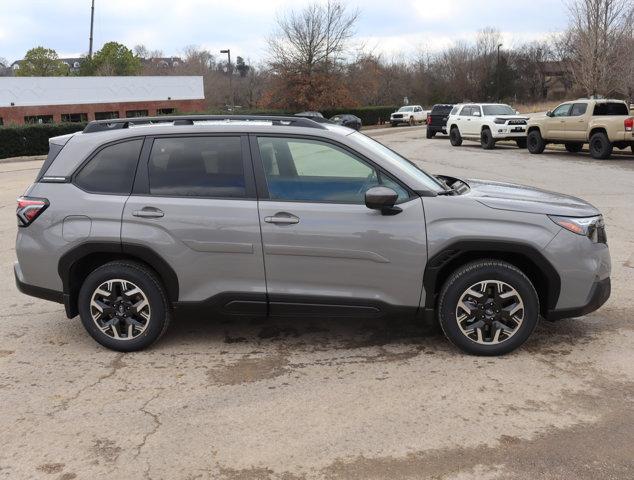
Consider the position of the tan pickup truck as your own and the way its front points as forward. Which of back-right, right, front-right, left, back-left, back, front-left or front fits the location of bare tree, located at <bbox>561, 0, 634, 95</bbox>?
front-right

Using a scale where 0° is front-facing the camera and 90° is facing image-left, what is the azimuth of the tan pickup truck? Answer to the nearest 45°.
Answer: approximately 135°

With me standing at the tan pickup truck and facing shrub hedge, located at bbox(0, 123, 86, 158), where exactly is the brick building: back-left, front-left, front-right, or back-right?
front-right

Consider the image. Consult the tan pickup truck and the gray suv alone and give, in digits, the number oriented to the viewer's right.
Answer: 1

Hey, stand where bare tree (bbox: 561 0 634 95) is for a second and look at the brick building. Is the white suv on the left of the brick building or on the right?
left

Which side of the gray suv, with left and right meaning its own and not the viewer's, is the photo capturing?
right

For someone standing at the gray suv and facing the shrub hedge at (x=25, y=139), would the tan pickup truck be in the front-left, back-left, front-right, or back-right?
front-right

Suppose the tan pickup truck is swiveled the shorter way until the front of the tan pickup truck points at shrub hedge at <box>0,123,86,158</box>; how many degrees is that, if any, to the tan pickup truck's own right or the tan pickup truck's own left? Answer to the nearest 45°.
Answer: approximately 45° to the tan pickup truck's own left

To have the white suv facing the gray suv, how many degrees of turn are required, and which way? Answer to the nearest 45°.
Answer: approximately 45° to its right

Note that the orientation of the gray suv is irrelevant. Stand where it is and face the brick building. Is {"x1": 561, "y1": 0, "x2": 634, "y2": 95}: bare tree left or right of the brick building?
right

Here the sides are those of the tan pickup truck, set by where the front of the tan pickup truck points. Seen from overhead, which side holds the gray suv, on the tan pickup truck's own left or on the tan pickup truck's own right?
on the tan pickup truck's own left
